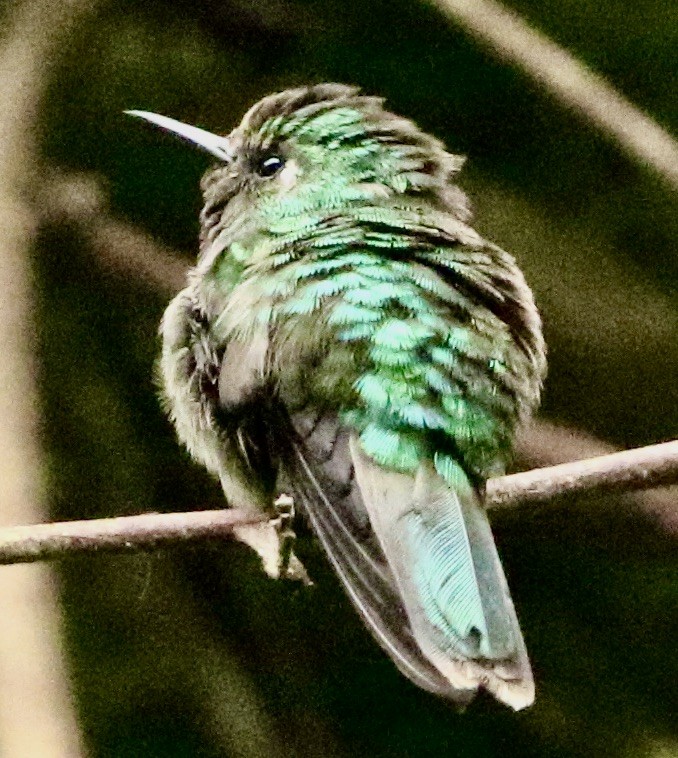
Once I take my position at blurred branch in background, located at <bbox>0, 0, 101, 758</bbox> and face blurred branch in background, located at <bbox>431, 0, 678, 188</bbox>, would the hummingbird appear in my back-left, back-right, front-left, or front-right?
front-right

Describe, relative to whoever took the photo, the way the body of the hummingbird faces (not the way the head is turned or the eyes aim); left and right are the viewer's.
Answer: facing away from the viewer and to the left of the viewer
